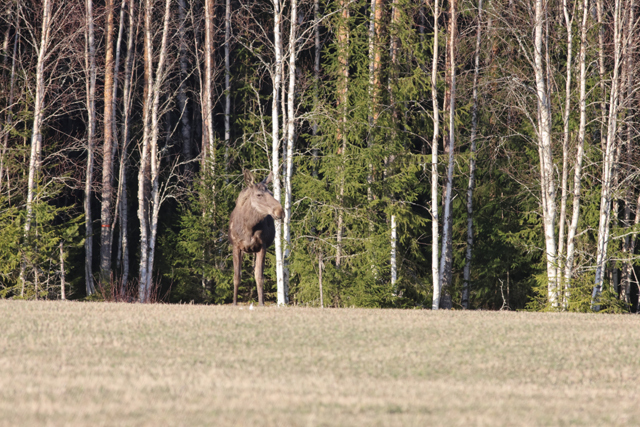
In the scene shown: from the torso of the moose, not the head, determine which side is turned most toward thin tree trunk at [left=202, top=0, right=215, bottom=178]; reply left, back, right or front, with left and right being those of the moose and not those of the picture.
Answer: back

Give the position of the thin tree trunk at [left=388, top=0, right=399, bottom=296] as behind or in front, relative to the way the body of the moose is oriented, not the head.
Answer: behind

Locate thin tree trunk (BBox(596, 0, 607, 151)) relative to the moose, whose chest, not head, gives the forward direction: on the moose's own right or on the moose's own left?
on the moose's own left

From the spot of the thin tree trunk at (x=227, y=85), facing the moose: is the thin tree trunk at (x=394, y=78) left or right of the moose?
left

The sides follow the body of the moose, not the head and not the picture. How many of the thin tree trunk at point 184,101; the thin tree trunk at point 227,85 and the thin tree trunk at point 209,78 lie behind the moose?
3

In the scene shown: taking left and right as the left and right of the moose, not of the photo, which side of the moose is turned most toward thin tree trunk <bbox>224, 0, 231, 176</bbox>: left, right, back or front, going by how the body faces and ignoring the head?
back

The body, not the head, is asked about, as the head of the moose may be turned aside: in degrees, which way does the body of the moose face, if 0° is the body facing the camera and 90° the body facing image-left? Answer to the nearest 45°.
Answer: approximately 0°

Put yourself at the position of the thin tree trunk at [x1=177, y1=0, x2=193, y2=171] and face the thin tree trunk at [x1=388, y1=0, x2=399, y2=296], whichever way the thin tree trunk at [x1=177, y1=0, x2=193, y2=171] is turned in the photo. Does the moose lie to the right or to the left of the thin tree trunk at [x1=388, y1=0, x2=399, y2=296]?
right

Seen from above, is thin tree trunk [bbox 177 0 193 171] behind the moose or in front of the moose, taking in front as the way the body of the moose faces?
behind
